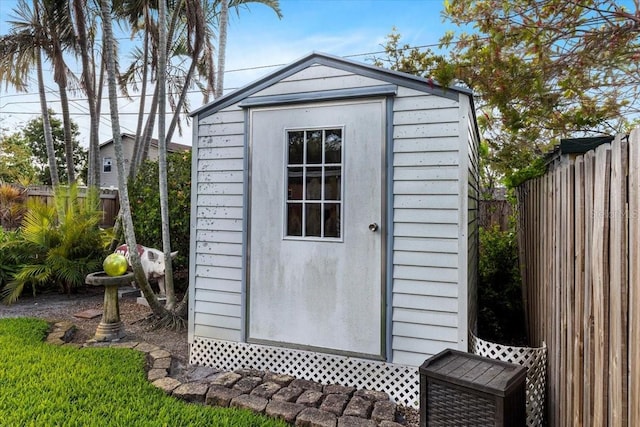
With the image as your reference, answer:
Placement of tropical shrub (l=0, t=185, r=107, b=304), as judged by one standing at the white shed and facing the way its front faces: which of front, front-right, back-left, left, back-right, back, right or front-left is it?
back-right

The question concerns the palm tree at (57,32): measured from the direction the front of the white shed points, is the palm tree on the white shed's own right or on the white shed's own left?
on the white shed's own right

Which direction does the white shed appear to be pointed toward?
toward the camera

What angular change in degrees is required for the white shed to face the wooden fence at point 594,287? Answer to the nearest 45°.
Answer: approximately 45° to its left

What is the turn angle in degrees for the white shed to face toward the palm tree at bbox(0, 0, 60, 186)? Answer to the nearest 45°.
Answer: approximately 135° to its right

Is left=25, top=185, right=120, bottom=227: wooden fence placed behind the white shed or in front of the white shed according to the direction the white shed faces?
behind

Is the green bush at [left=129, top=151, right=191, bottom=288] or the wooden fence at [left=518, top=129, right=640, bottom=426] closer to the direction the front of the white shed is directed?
the wooden fence

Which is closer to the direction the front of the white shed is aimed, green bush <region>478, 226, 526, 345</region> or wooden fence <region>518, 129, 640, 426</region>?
the wooden fence

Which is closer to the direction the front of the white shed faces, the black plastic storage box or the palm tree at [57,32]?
the black plastic storage box

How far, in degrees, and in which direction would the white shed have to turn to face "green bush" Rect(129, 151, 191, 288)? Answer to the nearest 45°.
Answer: approximately 135° to its right

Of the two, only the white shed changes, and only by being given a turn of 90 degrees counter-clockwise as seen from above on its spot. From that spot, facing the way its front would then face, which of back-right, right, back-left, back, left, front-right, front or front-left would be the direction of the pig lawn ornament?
back-left
